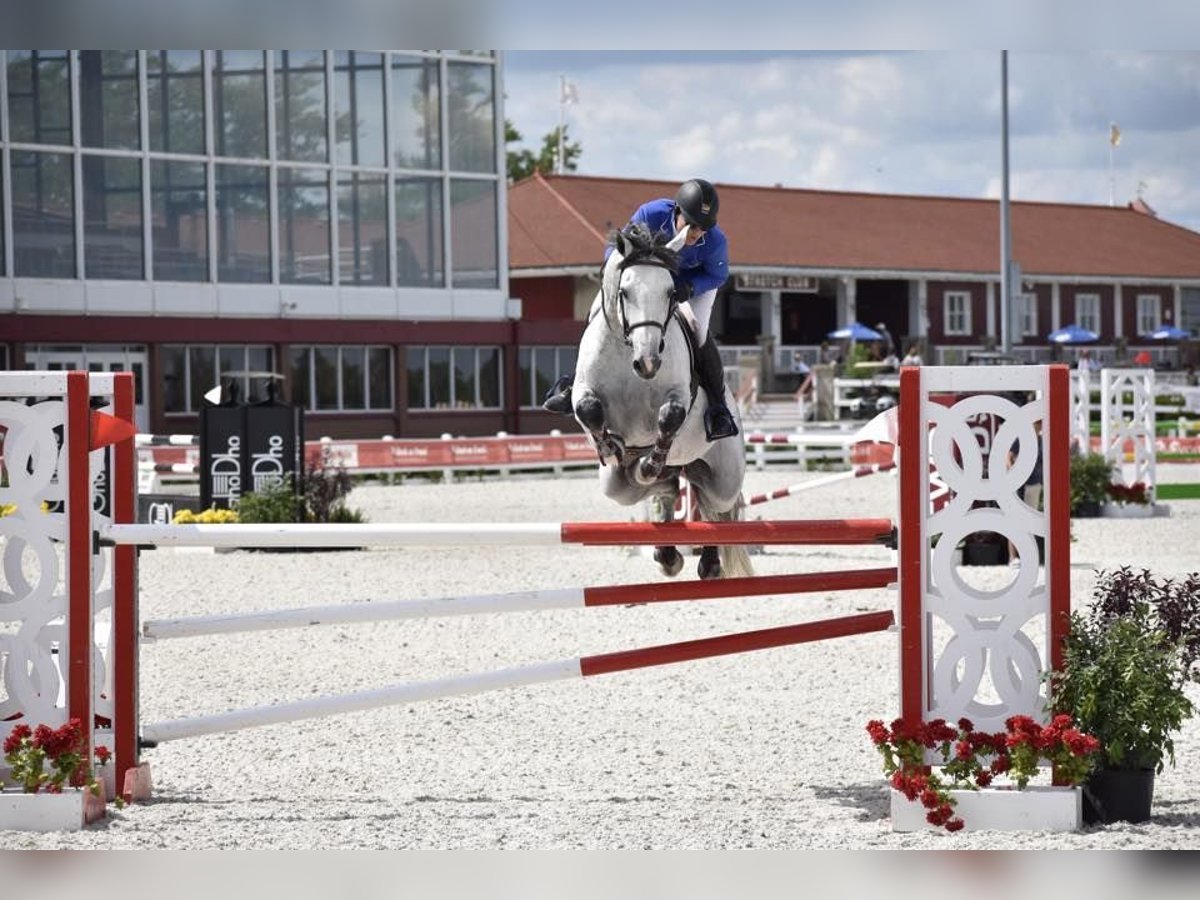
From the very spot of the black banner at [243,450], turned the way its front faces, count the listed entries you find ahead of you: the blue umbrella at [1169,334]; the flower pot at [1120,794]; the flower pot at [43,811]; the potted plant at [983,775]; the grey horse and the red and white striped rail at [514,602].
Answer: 5

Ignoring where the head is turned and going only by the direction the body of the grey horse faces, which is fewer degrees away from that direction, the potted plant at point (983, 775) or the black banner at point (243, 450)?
the potted plant

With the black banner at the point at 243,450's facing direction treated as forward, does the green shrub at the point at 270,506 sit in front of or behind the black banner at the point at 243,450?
in front

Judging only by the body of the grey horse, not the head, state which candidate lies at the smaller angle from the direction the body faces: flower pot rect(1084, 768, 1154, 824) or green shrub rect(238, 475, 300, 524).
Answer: the flower pot

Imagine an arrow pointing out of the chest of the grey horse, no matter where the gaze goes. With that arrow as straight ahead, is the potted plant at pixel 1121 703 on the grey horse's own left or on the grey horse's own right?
on the grey horse's own left

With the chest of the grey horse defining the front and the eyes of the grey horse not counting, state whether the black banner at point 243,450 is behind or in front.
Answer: behind

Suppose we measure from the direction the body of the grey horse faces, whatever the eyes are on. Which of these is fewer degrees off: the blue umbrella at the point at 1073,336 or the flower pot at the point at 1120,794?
the flower pot

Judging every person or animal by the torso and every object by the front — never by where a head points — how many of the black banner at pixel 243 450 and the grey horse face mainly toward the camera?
2

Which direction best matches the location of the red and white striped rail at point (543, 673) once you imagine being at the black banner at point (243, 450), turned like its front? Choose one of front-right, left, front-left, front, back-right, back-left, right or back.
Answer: front

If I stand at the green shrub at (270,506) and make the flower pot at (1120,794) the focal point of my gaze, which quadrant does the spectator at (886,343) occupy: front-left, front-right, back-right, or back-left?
back-left

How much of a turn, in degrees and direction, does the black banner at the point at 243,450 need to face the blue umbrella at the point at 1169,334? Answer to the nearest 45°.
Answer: approximately 135° to its left

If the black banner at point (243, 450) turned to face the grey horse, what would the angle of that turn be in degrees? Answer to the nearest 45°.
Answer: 0° — it already faces it

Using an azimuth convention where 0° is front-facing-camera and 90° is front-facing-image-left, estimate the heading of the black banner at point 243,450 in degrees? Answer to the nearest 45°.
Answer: approximately 0°

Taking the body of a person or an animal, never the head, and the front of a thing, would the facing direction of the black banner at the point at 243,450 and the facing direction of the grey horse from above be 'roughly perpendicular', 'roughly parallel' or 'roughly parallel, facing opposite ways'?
roughly parallel

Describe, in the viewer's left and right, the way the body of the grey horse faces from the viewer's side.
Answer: facing the viewer

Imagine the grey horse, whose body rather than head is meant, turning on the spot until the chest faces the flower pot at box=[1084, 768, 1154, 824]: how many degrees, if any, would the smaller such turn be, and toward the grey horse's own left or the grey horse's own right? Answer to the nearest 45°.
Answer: approximately 45° to the grey horse's own left

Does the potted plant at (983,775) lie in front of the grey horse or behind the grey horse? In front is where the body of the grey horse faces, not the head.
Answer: in front
